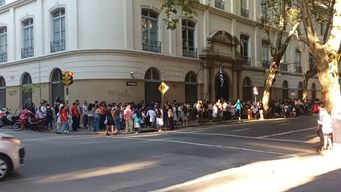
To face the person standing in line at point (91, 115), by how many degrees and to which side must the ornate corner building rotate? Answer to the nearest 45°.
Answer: approximately 45° to its right

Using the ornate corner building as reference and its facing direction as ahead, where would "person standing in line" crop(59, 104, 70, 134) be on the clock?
The person standing in line is roughly at 2 o'clock from the ornate corner building.

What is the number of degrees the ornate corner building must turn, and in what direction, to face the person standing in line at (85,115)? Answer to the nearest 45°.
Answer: approximately 45° to its right

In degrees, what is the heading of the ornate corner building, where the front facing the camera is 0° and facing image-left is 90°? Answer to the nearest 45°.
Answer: approximately 315°

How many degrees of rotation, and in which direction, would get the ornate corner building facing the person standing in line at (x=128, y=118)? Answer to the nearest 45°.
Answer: approximately 45° to its right
